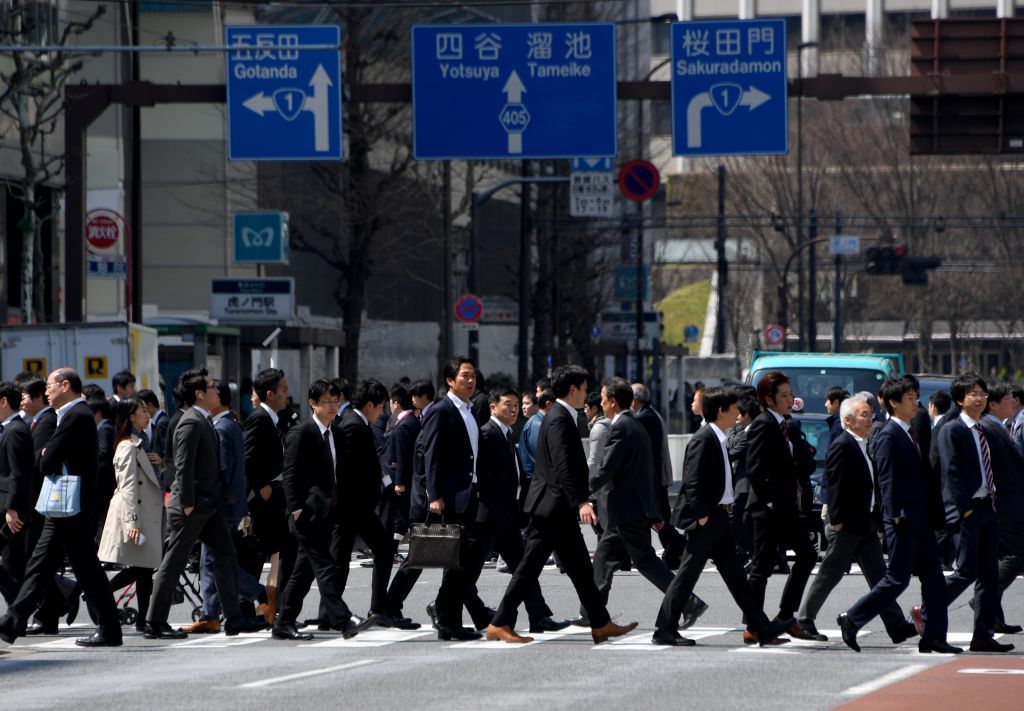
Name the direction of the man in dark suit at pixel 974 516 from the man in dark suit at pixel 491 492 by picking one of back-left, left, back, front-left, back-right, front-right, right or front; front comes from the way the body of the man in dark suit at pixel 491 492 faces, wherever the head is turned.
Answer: front-left

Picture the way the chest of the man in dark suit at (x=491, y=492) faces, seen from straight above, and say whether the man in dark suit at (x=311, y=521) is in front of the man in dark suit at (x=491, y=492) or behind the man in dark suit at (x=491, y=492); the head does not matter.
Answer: behind

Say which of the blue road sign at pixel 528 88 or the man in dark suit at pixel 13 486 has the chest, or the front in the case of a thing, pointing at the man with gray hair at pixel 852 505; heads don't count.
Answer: the blue road sign

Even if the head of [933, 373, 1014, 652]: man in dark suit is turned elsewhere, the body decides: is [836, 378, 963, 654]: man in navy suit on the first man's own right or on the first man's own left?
on the first man's own right

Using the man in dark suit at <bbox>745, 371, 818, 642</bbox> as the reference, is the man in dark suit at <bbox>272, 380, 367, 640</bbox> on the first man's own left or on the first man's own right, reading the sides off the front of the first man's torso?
on the first man's own right

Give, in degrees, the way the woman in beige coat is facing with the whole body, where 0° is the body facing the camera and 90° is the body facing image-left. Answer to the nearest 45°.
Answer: approximately 270°

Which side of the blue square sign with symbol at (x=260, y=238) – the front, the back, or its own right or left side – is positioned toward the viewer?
front

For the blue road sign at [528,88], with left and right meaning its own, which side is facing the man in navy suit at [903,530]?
front

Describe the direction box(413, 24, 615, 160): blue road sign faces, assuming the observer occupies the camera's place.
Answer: facing the viewer

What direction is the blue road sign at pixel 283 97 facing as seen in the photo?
toward the camera

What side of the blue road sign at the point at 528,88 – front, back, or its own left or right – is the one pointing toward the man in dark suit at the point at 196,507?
front

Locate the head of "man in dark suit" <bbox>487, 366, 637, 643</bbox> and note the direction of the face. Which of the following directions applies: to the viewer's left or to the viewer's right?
to the viewer's right

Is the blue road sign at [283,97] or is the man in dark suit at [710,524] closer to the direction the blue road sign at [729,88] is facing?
the man in dark suit

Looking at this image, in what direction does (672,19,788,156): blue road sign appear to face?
toward the camera
